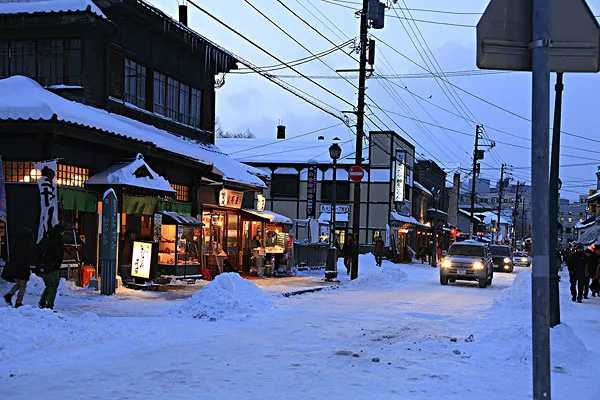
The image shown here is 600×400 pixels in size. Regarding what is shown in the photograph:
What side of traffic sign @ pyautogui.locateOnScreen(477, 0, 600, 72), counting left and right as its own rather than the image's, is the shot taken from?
back

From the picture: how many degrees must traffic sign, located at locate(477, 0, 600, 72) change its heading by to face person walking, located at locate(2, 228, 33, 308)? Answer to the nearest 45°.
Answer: approximately 45° to its left

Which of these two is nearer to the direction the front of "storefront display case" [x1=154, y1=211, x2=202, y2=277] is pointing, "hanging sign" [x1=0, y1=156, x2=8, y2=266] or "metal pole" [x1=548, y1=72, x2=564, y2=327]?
the metal pole

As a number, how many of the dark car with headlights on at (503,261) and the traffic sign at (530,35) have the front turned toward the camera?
1

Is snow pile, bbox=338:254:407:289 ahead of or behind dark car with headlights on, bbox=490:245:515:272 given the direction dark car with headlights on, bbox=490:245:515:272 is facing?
ahead
